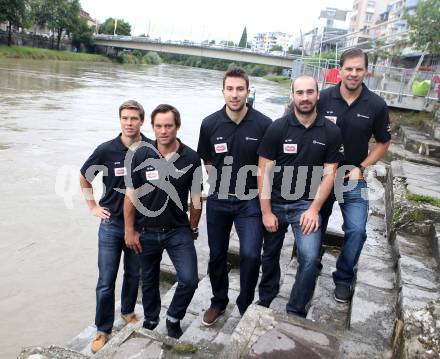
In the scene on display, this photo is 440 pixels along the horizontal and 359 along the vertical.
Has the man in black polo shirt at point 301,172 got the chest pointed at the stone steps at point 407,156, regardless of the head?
no

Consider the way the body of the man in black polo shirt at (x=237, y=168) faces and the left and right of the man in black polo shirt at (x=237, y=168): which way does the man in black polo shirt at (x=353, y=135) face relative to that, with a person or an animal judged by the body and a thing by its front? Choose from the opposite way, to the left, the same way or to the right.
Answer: the same way

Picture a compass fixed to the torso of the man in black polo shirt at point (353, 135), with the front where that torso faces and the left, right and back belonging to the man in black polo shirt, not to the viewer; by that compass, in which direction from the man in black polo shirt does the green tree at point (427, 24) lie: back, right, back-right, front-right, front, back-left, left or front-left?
back

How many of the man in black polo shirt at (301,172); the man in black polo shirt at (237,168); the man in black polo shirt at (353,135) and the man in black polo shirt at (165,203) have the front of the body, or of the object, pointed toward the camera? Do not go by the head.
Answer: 4

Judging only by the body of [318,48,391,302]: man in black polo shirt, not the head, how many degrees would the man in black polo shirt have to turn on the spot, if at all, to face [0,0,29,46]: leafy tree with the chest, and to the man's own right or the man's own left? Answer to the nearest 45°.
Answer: approximately 135° to the man's own right

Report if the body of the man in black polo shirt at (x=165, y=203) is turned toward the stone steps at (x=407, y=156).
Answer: no

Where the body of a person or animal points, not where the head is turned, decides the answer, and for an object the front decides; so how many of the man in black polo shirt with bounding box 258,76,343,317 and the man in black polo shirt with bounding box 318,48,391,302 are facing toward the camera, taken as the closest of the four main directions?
2

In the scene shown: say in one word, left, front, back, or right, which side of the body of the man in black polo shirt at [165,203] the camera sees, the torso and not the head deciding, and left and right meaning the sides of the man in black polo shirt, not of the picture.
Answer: front

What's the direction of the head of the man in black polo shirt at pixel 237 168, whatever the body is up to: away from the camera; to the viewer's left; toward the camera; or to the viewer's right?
toward the camera

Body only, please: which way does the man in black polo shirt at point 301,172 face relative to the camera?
toward the camera

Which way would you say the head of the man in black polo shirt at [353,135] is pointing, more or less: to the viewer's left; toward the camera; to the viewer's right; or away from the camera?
toward the camera

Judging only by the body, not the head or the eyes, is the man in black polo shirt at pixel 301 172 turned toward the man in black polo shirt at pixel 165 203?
no

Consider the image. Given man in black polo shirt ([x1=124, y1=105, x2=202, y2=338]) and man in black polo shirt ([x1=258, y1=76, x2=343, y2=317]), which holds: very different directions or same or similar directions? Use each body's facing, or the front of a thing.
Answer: same or similar directions

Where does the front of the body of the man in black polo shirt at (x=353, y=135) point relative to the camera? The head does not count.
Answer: toward the camera
